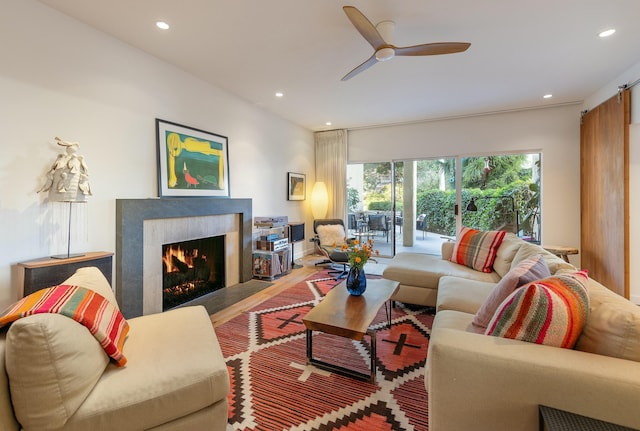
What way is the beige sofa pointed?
to the viewer's left

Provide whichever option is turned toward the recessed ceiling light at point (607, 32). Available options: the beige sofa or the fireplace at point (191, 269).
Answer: the fireplace

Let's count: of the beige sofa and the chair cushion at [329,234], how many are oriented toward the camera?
1

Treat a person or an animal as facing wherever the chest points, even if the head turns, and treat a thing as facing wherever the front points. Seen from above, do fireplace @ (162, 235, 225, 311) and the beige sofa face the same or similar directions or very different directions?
very different directions

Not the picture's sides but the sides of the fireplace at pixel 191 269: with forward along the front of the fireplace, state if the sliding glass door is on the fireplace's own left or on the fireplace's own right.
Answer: on the fireplace's own left

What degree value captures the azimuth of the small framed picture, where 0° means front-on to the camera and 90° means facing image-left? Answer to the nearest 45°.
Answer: approximately 315°

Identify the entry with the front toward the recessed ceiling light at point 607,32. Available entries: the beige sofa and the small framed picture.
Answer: the small framed picture

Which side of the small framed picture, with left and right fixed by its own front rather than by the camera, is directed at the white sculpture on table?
right

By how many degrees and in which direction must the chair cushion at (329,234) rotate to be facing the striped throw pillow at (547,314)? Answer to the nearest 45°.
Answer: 0° — it already faces it

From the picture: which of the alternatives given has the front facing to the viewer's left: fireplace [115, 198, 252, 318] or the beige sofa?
the beige sofa

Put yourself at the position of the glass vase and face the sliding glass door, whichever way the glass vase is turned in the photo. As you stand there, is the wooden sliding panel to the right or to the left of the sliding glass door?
right

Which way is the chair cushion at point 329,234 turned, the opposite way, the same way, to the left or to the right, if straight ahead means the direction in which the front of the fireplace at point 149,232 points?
to the right
